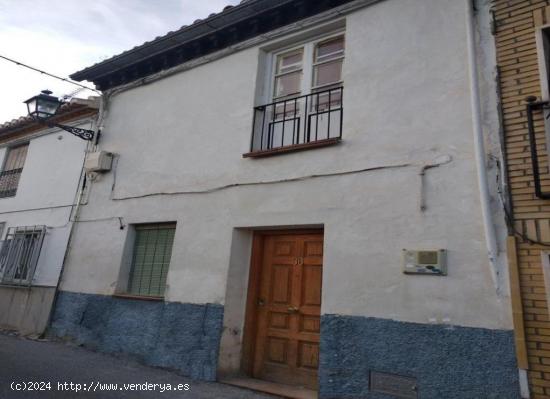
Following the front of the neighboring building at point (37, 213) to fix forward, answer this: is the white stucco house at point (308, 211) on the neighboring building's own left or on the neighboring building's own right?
on the neighboring building's own left

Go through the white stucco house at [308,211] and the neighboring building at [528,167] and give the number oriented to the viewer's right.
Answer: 0

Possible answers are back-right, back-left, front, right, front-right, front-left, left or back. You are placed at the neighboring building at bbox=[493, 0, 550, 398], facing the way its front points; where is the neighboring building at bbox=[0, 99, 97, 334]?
right

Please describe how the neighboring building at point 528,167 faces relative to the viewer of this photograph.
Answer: facing the viewer

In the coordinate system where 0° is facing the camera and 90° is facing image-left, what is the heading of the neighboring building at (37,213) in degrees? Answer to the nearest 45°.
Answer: approximately 45°

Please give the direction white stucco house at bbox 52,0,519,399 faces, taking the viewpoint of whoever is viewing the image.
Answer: facing the viewer and to the left of the viewer

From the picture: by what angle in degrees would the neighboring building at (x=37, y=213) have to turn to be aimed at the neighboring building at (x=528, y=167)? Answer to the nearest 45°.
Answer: approximately 90° to its left

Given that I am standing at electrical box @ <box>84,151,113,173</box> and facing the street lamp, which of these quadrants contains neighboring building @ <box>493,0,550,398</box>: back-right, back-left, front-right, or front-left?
back-left

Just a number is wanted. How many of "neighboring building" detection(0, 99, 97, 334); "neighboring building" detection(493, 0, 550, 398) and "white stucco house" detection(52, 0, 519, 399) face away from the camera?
0
